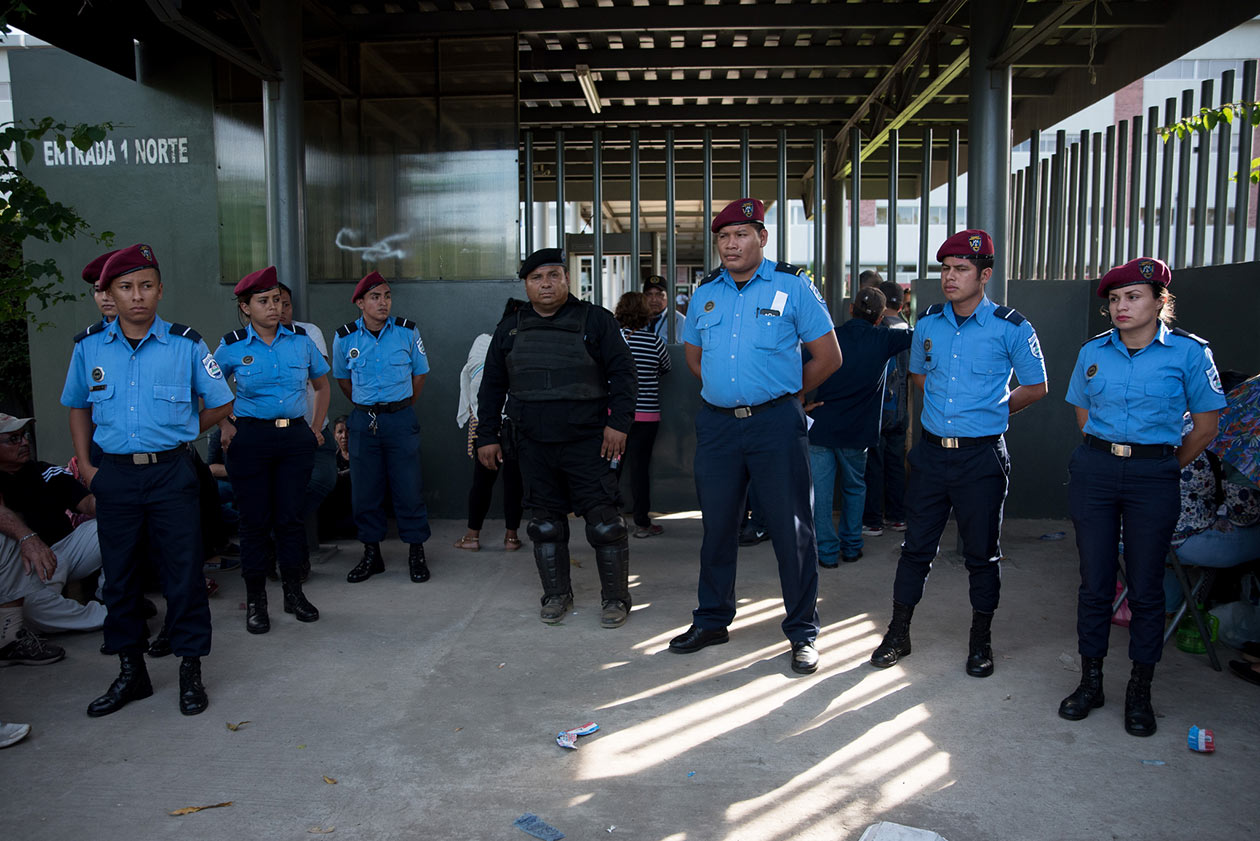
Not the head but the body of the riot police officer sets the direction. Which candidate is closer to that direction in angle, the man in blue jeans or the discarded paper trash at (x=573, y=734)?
the discarded paper trash

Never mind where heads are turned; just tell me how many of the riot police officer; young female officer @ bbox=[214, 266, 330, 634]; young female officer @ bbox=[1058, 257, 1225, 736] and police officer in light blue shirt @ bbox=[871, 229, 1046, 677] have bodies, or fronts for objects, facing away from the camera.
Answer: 0

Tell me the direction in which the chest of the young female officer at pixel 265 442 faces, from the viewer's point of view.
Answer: toward the camera

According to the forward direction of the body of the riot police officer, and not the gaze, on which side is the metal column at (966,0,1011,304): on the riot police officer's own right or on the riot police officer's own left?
on the riot police officer's own left

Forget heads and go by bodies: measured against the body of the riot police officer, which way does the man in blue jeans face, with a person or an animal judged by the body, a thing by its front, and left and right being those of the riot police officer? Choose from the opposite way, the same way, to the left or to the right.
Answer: the opposite way

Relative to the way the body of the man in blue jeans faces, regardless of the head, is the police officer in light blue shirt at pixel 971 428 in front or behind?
behind

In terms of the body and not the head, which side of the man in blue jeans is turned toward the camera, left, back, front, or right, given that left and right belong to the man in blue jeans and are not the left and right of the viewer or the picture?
back

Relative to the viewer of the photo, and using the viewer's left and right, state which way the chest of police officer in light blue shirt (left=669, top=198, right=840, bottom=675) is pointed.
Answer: facing the viewer and to the left of the viewer

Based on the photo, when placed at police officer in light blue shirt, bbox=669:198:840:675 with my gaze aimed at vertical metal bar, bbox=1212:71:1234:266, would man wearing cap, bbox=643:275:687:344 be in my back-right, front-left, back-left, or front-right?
front-left

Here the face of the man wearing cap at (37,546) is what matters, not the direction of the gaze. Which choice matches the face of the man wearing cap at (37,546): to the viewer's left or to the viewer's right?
to the viewer's right

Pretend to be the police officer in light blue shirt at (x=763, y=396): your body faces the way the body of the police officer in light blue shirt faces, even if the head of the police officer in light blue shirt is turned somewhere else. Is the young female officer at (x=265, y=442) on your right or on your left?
on your right

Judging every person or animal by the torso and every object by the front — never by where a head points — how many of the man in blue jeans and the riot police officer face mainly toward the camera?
1

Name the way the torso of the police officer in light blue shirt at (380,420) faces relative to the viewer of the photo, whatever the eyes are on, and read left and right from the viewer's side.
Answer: facing the viewer

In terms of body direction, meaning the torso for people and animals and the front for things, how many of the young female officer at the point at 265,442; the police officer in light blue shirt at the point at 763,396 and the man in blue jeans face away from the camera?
1
